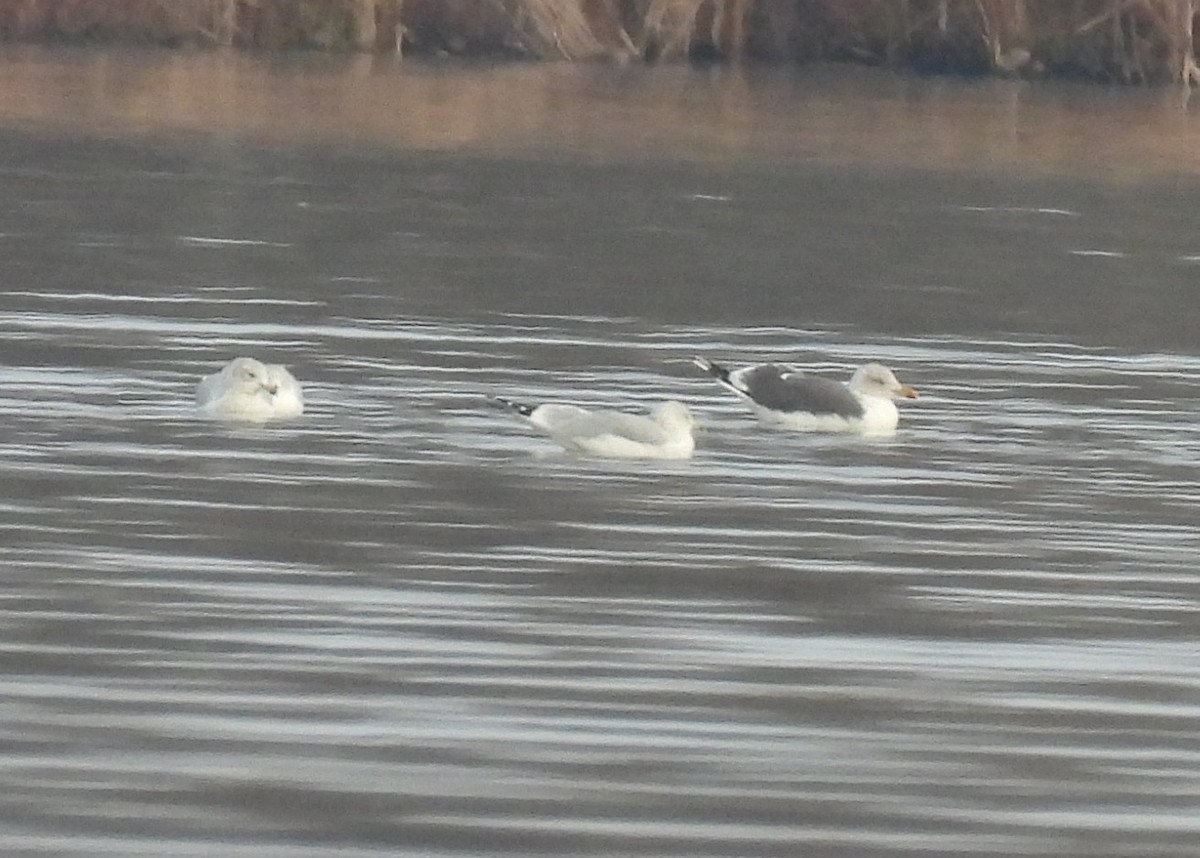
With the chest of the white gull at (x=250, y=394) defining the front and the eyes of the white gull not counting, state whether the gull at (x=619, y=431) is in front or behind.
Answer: in front

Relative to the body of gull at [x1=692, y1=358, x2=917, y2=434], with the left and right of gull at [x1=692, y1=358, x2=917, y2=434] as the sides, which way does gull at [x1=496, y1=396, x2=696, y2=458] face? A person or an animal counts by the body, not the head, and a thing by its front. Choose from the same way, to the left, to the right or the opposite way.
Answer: the same way

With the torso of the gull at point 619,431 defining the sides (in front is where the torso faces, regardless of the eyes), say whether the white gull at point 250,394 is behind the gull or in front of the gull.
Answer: behind

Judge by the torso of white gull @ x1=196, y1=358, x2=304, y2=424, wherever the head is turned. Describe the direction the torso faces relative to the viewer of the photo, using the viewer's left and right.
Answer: facing the viewer and to the right of the viewer

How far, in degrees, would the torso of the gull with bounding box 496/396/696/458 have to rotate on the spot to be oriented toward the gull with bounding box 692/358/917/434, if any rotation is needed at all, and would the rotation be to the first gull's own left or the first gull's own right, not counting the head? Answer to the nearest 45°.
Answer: approximately 45° to the first gull's own left

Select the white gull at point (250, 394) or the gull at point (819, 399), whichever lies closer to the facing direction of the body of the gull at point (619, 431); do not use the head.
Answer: the gull

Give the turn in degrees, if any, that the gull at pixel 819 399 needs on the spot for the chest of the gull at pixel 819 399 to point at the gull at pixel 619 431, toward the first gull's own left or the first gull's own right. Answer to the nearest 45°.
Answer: approximately 135° to the first gull's own right

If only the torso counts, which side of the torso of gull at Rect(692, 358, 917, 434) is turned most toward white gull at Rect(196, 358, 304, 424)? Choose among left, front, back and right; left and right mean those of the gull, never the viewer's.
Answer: back

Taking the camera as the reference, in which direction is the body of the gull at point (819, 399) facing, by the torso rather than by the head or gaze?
to the viewer's right

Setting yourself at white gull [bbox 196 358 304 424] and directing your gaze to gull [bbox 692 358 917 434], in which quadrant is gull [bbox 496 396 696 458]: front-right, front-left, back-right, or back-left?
front-right

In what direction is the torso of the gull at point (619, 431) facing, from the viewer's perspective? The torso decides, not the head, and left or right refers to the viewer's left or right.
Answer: facing to the right of the viewer
